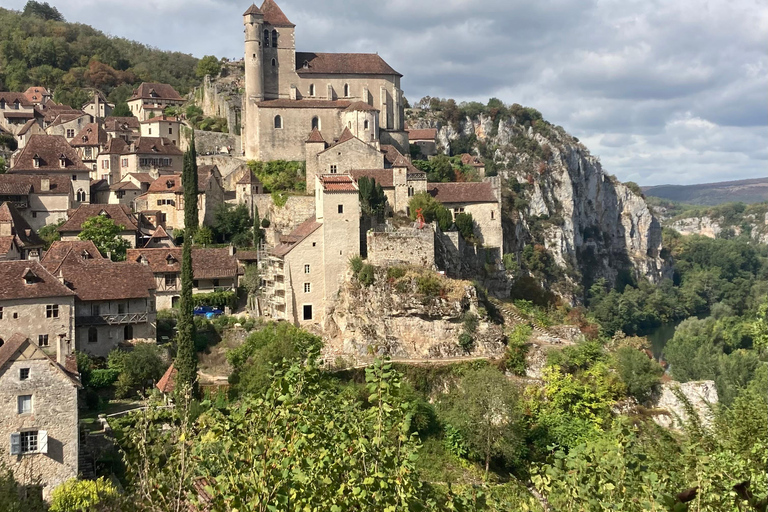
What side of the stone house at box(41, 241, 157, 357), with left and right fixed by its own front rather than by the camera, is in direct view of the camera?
front

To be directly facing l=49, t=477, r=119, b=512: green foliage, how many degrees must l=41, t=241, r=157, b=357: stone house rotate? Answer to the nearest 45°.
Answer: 0° — it already faces it

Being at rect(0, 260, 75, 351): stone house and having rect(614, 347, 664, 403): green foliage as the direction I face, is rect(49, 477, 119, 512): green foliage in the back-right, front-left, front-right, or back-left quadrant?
front-right

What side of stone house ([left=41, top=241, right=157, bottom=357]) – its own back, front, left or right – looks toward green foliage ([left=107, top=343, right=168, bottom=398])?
front

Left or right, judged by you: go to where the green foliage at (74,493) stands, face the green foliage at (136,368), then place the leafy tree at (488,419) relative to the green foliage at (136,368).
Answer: right

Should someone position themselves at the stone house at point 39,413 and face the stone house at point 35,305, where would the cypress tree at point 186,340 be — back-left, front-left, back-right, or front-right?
front-right

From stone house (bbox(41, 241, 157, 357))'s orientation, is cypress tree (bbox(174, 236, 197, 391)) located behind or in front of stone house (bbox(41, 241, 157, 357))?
in front

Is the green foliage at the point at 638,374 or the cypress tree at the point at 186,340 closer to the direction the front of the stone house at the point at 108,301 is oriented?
the cypress tree

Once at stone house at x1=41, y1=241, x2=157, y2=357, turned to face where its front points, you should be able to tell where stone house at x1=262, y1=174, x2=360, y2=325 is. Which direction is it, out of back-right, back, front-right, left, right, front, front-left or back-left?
left

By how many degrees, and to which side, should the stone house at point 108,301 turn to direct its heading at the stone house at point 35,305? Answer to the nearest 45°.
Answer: approximately 45° to its right

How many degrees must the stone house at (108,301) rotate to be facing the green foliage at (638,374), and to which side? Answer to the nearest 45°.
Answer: approximately 90° to its left

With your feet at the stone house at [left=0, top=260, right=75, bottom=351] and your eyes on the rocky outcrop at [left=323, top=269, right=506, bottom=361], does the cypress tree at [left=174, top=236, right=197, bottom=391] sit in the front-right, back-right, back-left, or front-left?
front-right

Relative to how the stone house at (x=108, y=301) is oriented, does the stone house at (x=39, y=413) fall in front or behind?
in front
